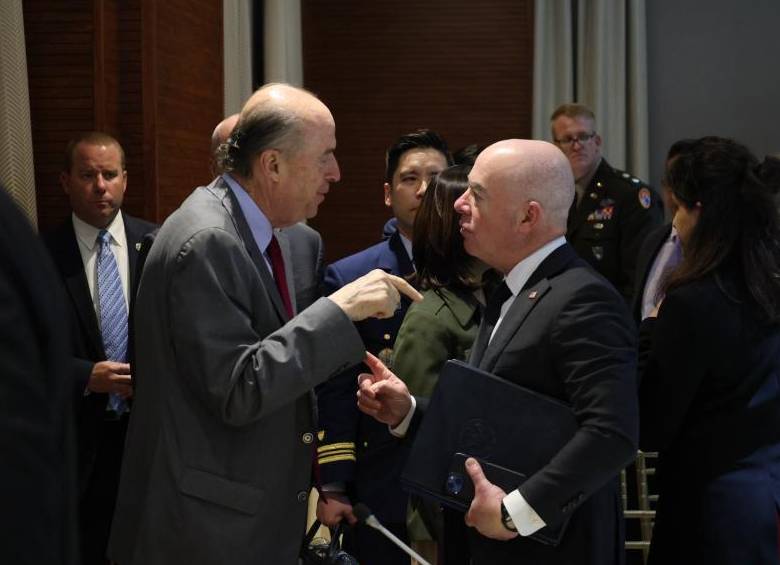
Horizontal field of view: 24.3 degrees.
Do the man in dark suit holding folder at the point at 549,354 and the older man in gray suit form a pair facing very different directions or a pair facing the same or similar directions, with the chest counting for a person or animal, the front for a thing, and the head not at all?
very different directions

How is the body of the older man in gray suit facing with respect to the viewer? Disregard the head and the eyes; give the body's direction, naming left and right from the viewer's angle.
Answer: facing to the right of the viewer

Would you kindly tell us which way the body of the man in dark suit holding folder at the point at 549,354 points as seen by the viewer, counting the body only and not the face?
to the viewer's left

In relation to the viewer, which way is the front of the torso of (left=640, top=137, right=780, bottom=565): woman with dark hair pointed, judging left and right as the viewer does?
facing away from the viewer and to the left of the viewer

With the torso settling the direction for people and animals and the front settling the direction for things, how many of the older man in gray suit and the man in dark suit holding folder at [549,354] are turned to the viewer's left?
1

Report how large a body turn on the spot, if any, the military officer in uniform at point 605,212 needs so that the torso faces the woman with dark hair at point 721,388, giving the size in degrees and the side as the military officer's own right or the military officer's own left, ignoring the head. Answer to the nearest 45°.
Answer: approximately 45° to the military officer's own left
